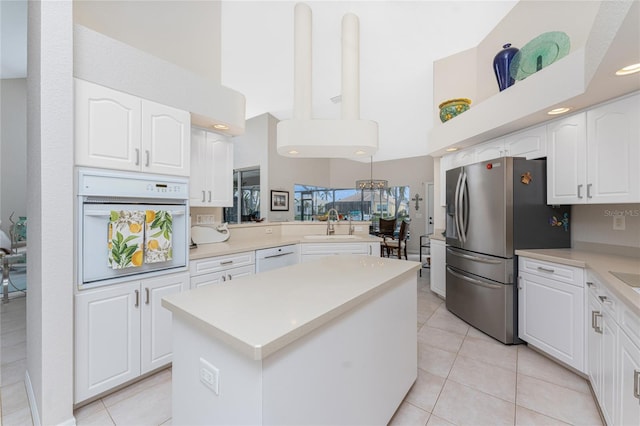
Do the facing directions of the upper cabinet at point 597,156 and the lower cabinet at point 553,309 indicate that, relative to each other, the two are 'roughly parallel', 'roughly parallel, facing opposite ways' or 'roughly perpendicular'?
roughly parallel

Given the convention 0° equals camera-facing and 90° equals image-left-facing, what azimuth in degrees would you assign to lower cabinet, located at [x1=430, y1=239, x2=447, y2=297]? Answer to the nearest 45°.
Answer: approximately 45°

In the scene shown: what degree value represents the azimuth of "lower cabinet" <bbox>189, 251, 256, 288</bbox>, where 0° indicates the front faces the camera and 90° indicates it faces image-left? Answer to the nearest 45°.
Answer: approximately 315°

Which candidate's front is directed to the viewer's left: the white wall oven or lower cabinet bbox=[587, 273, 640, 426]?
the lower cabinet

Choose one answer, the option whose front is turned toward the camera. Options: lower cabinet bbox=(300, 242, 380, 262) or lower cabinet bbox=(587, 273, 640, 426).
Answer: lower cabinet bbox=(300, 242, 380, 262)

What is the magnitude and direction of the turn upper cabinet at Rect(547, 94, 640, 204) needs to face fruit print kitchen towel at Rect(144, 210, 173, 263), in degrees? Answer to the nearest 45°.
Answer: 0° — it already faces it

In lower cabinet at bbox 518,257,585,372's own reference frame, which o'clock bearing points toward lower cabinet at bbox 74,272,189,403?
lower cabinet at bbox 74,272,189,403 is roughly at 12 o'clock from lower cabinet at bbox 518,257,585,372.

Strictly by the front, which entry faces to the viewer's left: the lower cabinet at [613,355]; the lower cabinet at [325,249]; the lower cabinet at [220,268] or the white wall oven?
the lower cabinet at [613,355]

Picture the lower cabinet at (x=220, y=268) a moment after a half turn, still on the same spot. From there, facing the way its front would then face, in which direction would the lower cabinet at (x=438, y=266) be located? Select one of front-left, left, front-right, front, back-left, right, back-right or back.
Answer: back-right

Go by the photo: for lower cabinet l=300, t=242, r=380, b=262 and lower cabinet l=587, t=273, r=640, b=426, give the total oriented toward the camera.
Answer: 1

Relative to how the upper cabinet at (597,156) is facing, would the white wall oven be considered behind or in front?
in front

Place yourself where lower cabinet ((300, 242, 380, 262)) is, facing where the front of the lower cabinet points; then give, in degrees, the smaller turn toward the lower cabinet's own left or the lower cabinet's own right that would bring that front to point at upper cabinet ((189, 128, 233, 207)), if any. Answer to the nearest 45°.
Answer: approximately 45° to the lower cabinet's own right

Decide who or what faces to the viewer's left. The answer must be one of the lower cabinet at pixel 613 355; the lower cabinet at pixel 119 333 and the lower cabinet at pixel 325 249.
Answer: the lower cabinet at pixel 613 355
